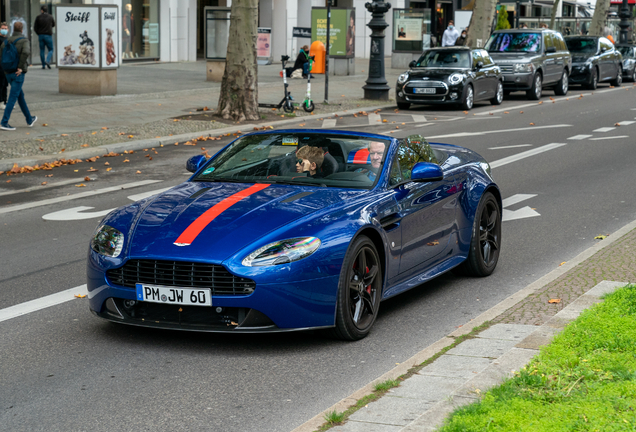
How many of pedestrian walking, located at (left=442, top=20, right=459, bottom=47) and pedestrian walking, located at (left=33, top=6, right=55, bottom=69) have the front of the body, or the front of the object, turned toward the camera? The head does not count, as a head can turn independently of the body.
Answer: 1

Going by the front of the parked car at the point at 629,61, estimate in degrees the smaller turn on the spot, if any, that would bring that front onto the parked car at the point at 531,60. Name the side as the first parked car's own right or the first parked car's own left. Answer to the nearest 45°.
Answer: approximately 45° to the first parked car's own left

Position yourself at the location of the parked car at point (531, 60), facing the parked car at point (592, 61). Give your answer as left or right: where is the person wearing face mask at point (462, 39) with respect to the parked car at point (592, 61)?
left

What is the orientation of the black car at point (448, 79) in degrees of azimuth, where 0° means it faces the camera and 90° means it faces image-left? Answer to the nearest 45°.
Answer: approximately 45°

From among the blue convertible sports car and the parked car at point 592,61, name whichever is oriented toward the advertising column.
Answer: the parked car

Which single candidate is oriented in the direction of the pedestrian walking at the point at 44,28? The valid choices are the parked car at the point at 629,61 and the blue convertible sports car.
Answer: the parked car

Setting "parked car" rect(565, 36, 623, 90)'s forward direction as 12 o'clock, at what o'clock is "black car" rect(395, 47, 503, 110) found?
The black car is roughly at 11 o'clock from the parked car.
